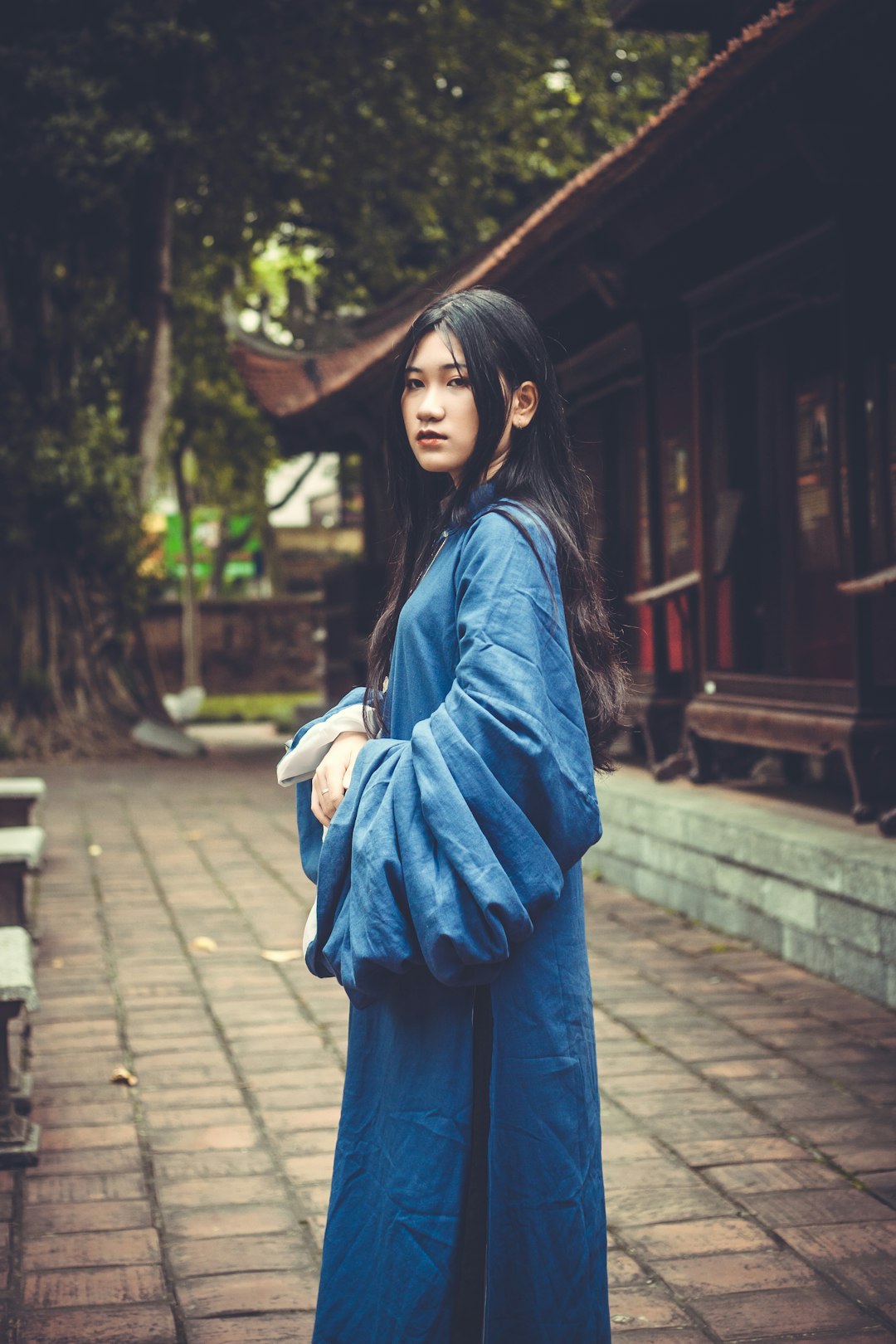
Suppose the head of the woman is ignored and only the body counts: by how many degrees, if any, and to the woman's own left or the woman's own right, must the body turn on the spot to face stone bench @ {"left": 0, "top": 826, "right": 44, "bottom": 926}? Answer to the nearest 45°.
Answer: approximately 45° to the woman's own right

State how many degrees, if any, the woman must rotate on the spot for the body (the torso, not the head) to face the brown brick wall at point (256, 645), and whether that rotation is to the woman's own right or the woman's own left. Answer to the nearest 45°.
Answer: approximately 90° to the woman's own right

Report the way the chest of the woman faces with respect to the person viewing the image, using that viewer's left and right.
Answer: facing to the left of the viewer

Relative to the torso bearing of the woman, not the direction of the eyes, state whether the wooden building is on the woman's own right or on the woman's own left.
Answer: on the woman's own right

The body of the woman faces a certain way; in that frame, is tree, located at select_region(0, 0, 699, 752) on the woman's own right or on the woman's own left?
on the woman's own right

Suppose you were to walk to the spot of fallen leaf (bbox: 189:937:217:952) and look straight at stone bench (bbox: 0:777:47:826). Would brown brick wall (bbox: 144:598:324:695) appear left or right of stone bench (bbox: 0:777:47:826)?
right

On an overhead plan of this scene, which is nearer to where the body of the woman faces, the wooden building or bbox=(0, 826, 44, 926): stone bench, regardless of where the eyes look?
the stone bench

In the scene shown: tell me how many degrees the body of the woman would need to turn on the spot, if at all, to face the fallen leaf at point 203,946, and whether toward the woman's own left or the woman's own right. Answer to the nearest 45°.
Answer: approximately 90° to the woman's own right

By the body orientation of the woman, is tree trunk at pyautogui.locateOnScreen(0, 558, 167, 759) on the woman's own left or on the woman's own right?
on the woman's own right

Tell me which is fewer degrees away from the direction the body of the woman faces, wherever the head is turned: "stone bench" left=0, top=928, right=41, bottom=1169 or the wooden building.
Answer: the stone bench
